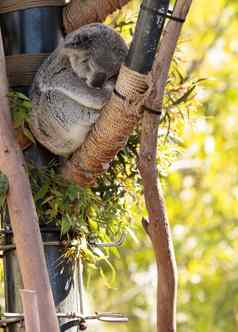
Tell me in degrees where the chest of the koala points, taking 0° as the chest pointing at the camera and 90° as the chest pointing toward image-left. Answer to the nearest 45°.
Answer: approximately 315°

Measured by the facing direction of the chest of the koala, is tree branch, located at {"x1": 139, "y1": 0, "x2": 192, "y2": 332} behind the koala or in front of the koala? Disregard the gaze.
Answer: in front
